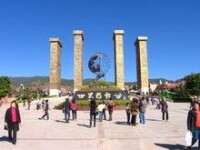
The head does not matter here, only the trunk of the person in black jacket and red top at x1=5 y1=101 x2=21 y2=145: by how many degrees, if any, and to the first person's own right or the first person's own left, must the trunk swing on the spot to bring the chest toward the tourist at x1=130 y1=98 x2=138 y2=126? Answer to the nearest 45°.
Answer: approximately 135° to the first person's own left

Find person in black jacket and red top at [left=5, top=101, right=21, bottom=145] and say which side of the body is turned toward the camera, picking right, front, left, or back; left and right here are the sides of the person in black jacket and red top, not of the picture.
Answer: front
